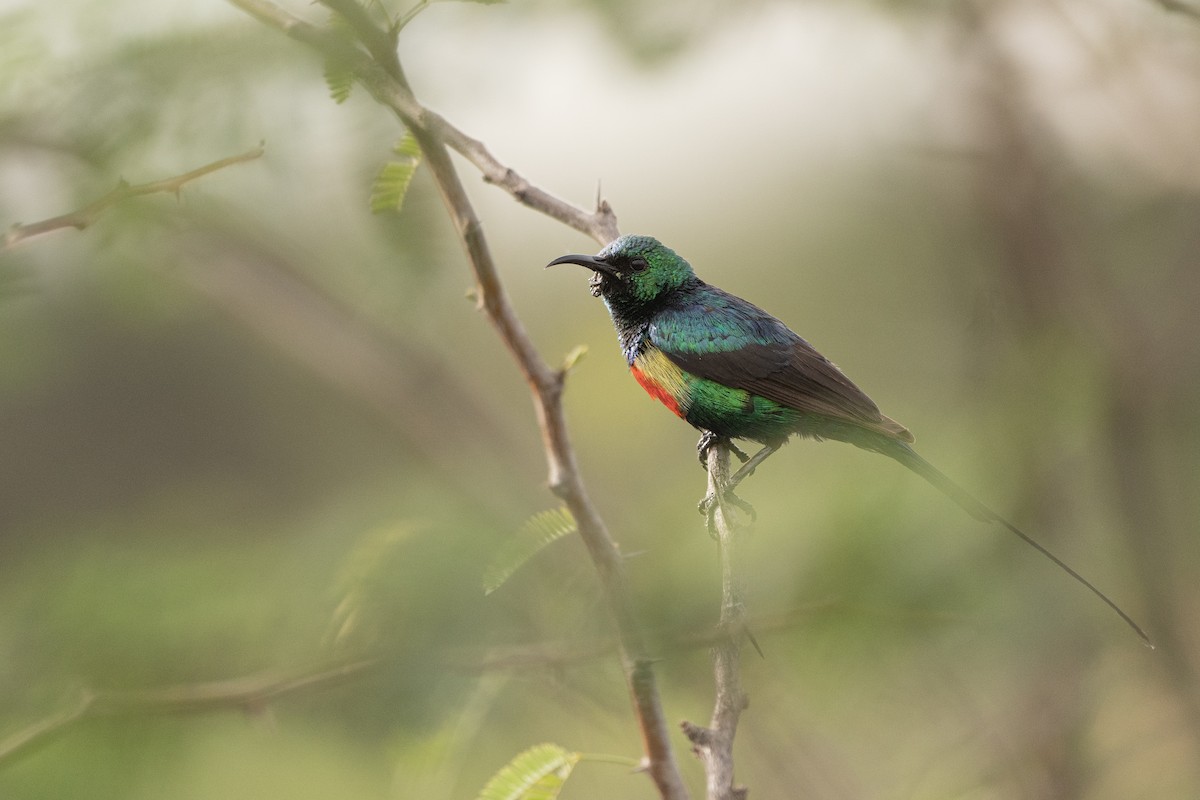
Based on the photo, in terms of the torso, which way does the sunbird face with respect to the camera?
to the viewer's left
